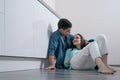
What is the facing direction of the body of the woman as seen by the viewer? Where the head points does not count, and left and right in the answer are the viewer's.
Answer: facing the viewer and to the right of the viewer

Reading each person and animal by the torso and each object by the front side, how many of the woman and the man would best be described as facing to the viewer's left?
0

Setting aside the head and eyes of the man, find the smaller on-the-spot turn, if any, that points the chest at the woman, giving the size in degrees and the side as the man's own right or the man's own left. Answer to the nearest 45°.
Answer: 0° — they already face them

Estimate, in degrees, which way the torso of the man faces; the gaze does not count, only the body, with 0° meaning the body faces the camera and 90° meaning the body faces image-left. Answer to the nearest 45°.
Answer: approximately 315°
